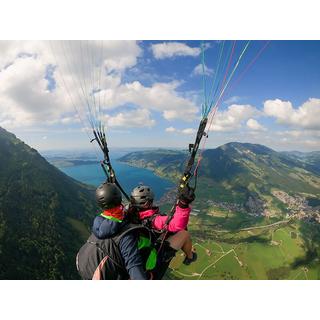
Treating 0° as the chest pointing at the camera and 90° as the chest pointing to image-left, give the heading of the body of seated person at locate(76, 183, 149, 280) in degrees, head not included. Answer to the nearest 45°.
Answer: approximately 225°

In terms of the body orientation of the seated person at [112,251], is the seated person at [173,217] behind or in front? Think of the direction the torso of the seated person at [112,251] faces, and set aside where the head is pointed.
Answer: in front

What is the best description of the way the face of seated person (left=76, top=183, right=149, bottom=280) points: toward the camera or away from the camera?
away from the camera
